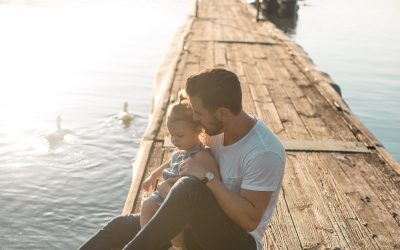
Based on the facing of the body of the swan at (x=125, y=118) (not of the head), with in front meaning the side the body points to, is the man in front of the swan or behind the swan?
behind

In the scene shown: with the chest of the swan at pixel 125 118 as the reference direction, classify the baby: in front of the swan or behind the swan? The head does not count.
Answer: behind

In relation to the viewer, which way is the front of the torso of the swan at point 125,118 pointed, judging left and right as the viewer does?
facing away from the viewer

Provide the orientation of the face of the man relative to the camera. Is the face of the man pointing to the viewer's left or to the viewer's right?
to the viewer's left

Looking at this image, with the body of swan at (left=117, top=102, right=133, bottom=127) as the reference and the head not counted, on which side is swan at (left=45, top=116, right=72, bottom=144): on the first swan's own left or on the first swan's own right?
on the first swan's own left
